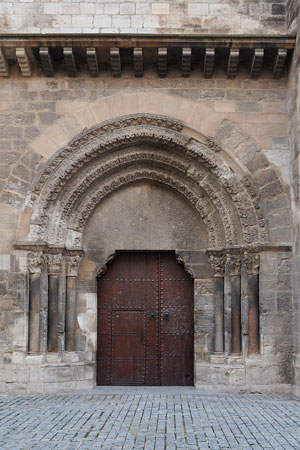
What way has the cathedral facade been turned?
toward the camera

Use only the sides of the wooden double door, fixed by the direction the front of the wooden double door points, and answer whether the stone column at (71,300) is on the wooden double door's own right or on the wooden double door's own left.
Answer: on the wooden double door's own right

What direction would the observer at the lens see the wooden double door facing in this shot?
facing the viewer

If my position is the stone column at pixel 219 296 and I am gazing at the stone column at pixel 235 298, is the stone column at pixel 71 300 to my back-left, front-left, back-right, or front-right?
back-right

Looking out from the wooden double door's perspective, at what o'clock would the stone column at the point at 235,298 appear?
The stone column is roughly at 10 o'clock from the wooden double door.

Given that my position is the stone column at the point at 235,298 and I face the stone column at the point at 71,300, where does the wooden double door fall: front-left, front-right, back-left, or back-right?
front-right
